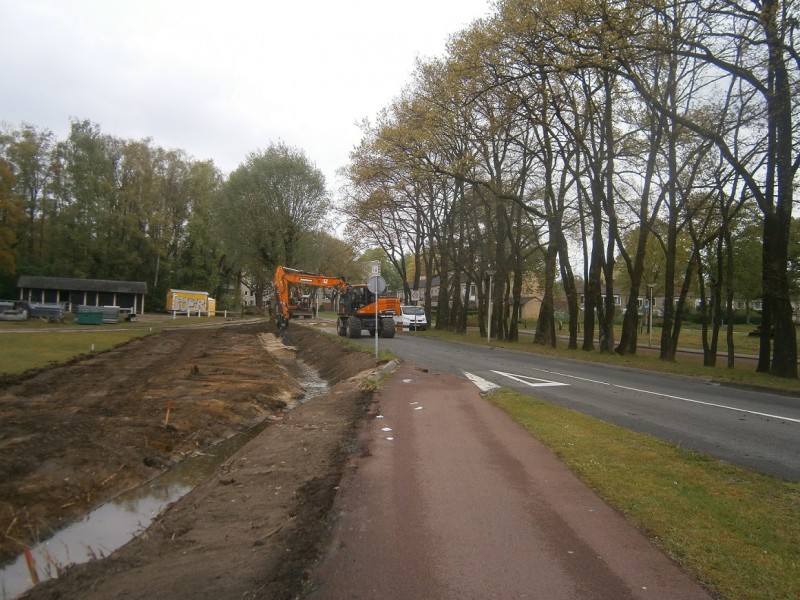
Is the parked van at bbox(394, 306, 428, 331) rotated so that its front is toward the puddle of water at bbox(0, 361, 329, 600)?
yes

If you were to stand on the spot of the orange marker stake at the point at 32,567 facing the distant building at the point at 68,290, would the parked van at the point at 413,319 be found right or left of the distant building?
right

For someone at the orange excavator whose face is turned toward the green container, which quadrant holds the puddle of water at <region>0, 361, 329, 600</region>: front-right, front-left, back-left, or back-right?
back-left

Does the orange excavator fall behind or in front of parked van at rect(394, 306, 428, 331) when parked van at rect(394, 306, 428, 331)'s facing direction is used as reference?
in front

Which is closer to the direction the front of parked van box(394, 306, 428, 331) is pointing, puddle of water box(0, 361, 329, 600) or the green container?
the puddle of water

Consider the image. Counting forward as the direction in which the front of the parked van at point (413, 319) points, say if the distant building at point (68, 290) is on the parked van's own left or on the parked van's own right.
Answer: on the parked van's own right

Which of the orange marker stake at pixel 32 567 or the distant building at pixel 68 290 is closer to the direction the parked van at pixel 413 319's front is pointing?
the orange marker stake

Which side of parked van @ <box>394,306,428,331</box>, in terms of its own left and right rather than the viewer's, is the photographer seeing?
front

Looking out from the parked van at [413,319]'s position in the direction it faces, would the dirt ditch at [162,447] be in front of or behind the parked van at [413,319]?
in front

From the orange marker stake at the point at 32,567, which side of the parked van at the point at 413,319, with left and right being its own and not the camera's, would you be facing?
front

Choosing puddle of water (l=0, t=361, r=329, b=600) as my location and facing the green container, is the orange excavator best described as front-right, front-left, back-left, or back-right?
front-right

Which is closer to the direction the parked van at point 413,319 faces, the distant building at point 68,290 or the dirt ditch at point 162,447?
the dirt ditch
